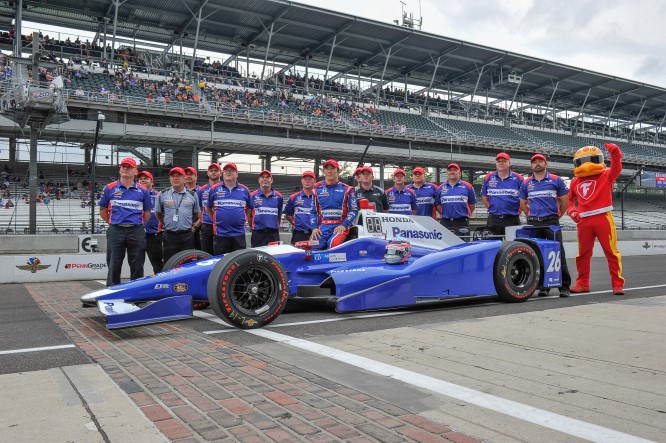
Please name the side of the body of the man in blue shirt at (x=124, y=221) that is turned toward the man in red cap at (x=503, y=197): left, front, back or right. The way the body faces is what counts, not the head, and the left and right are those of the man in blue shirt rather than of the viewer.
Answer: left

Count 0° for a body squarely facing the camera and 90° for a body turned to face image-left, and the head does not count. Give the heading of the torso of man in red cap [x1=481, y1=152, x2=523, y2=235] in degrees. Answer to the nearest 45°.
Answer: approximately 0°

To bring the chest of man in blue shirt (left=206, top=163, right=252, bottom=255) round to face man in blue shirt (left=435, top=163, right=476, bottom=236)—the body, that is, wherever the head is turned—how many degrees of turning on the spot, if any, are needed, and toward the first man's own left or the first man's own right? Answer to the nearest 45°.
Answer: approximately 90° to the first man's own left

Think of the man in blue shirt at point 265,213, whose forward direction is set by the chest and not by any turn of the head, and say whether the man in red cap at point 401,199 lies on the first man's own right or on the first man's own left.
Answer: on the first man's own left

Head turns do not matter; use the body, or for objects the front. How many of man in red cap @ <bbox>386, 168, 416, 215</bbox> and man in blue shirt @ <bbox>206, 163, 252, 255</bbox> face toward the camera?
2

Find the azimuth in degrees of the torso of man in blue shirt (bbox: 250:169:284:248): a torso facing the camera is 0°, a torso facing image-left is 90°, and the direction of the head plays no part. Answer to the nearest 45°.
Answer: approximately 0°

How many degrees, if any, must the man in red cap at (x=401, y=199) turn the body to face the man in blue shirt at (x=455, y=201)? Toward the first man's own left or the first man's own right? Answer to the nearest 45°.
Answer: approximately 90° to the first man's own left
